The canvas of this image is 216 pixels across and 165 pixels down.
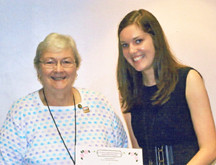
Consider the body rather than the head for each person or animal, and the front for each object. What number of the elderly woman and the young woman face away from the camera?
0

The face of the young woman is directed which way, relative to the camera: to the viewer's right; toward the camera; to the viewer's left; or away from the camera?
toward the camera

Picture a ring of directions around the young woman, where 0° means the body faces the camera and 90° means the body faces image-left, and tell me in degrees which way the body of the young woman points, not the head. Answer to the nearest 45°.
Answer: approximately 45°

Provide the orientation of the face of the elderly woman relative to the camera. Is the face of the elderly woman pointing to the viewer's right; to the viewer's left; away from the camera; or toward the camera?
toward the camera

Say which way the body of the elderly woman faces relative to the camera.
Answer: toward the camera
